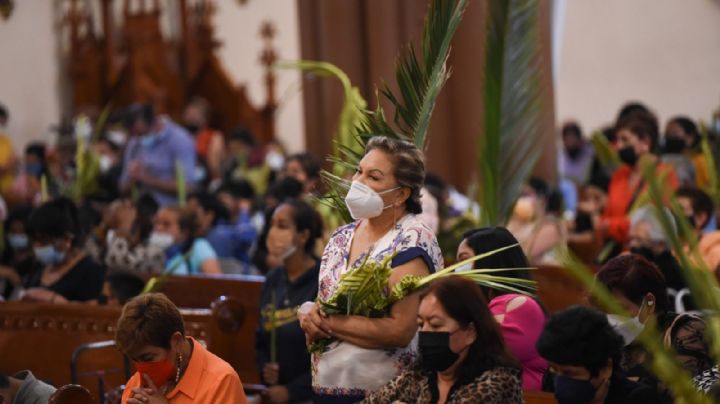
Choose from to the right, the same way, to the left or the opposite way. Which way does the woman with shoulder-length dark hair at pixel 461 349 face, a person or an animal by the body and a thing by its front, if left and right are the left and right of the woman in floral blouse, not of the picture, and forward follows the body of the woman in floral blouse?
the same way

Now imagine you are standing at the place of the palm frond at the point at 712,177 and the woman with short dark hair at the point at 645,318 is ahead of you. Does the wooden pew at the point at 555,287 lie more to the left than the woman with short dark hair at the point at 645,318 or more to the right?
right

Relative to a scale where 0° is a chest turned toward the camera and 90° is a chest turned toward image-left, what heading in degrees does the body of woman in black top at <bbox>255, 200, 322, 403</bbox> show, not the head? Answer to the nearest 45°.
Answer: approximately 45°

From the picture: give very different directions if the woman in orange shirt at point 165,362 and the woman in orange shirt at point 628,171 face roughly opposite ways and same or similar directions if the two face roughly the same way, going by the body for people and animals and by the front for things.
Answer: same or similar directions

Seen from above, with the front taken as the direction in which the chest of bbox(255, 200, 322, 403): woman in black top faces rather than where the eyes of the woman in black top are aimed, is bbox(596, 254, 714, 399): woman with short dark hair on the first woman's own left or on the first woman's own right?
on the first woman's own left

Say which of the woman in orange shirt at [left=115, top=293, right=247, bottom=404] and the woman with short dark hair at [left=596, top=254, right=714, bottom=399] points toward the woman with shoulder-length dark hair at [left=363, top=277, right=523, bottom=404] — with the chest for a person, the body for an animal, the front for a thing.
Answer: the woman with short dark hair at [left=596, top=254, right=714, bottom=399]

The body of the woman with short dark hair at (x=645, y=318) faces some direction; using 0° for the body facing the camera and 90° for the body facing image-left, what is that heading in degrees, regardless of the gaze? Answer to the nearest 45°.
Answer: approximately 45°

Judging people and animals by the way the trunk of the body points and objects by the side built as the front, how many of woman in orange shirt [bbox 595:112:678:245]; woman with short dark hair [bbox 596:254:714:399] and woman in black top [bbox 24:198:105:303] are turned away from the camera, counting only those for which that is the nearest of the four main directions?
0

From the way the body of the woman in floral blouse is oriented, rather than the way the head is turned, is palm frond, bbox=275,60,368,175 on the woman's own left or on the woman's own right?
on the woman's own right

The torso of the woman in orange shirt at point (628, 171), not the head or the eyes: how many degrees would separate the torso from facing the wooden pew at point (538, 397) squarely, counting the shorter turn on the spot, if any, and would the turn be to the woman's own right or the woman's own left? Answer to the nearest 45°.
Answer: approximately 45° to the woman's own left

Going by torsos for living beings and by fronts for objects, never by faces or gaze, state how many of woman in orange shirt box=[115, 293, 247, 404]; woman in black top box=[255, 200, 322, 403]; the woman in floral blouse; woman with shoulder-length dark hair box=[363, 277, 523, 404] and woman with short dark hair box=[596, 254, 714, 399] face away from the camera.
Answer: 0

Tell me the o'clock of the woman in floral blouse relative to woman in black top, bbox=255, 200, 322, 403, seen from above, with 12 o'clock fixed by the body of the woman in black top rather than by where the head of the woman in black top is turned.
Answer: The woman in floral blouse is roughly at 10 o'clock from the woman in black top.

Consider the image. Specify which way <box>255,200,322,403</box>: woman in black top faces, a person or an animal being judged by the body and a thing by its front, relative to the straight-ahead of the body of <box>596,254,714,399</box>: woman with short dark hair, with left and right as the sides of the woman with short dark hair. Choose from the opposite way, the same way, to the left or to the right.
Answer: the same way

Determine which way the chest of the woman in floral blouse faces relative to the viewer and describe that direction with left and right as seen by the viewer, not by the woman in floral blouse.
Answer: facing the viewer and to the left of the viewer

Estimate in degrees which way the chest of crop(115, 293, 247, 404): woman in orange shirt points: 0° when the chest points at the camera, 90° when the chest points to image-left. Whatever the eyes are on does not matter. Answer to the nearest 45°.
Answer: approximately 45°
